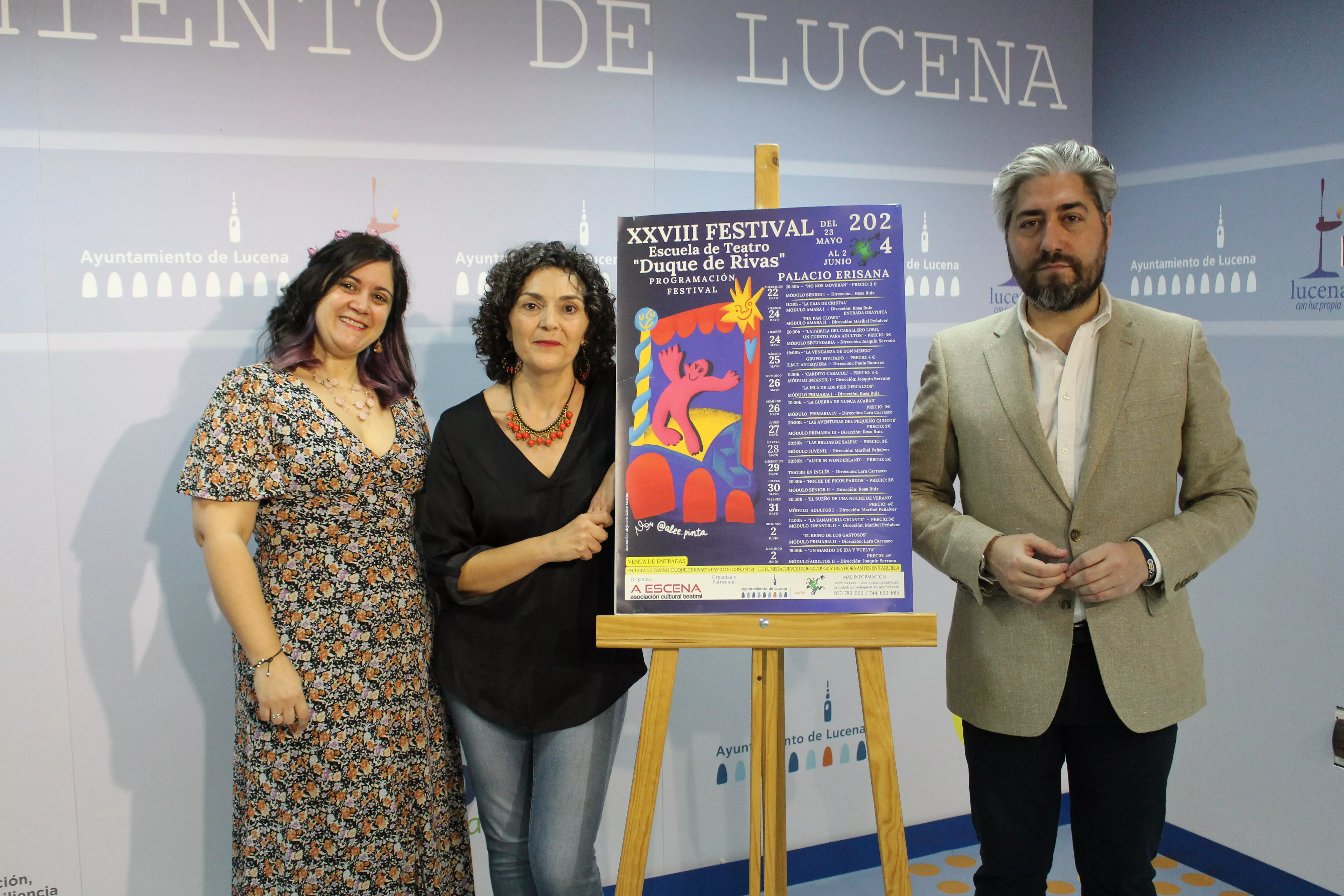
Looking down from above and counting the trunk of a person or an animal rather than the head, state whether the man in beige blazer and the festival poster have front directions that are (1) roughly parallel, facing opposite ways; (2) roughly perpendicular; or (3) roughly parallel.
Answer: roughly parallel

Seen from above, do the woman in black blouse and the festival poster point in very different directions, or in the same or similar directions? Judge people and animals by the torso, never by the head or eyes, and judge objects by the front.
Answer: same or similar directions

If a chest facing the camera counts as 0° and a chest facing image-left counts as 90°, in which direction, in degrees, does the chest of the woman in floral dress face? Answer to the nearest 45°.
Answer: approximately 315°

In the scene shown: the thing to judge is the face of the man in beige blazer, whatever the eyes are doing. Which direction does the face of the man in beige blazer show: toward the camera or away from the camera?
toward the camera

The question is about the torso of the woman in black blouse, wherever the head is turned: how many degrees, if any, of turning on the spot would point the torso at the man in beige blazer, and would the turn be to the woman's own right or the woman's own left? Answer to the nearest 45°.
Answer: approximately 90° to the woman's own left

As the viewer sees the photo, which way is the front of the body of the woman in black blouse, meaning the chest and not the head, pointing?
toward the camera

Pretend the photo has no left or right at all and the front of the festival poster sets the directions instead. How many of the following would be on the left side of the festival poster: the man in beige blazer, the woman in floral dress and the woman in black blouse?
1

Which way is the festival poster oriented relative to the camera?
toward the camera

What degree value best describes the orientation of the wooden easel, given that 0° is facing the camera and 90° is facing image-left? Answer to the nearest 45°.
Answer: approximately 0°

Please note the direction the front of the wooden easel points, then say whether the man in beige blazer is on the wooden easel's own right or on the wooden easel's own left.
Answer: on the wooden easel's own left

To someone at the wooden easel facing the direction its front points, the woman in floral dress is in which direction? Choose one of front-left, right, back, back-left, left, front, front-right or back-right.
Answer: right

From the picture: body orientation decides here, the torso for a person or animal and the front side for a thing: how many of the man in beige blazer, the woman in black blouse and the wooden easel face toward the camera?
3

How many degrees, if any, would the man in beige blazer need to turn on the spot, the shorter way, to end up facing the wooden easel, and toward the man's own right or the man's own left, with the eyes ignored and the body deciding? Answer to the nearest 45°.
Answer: approximately 45° to the man's own right

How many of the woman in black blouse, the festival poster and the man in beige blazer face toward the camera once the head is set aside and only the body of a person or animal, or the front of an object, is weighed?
3
